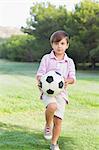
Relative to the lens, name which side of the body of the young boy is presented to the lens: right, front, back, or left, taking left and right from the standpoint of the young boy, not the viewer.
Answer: front
